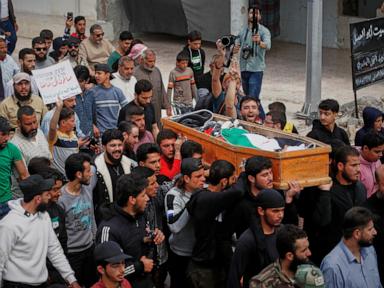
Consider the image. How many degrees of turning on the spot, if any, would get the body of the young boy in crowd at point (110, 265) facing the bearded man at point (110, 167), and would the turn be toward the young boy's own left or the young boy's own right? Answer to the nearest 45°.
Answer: approximately 135° to the young boy's own left

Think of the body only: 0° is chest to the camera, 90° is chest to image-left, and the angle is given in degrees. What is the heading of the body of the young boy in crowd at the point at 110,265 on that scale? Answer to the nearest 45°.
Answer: approximately 315°

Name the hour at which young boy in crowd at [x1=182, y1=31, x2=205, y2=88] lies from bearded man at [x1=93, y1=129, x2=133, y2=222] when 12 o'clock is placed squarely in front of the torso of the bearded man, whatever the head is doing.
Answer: The young boy in crowd is roughly at 8 o'clock from the bearded man.

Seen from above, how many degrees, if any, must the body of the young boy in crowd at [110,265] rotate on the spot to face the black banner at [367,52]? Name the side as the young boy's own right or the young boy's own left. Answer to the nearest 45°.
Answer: approximately 90° to the young boy's own left

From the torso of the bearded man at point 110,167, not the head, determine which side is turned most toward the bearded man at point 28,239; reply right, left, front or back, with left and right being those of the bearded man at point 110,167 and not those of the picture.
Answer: right

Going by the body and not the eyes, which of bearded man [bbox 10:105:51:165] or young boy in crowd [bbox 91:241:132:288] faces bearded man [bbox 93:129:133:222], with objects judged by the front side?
bearded man [bbox 10:105:51:165]

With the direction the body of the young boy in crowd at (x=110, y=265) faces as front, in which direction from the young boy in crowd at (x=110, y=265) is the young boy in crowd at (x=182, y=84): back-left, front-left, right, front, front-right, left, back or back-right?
back-left
